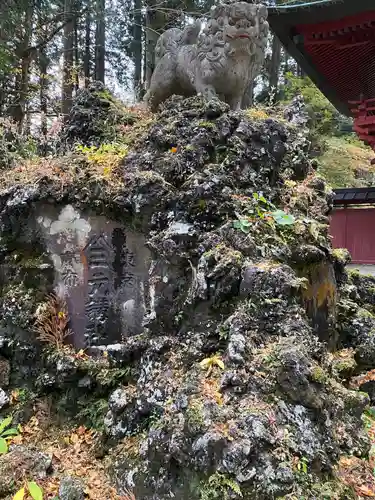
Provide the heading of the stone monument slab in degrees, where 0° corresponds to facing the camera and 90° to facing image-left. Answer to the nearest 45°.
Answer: approximately 0°

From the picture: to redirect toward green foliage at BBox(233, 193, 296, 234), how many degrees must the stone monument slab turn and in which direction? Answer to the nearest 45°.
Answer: approximately 45° to its left

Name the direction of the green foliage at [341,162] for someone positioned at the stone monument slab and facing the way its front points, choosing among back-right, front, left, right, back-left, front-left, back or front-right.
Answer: back-left

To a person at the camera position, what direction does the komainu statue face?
facing the viewer and to the right of the viewer

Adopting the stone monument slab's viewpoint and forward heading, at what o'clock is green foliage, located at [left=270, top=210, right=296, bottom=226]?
The green foliage is roughly at 10 o'clock from the stone monument slab.

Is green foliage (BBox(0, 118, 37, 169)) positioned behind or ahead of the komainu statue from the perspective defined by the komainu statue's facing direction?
behind

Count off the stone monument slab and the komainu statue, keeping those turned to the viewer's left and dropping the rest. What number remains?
0

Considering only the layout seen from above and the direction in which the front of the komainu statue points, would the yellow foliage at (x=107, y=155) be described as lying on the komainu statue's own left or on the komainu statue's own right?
on the komainu statue's own right

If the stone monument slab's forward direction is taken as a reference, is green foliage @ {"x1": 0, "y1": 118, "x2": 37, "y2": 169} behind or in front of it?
behind
